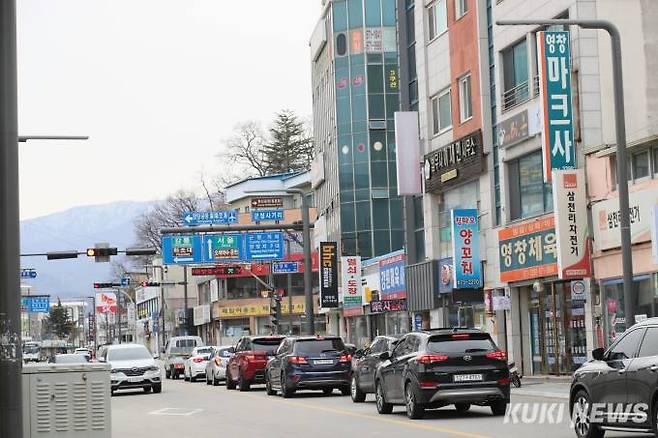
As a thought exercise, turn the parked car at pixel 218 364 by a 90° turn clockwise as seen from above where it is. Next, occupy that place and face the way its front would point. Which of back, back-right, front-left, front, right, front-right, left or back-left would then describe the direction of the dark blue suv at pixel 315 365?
back-right

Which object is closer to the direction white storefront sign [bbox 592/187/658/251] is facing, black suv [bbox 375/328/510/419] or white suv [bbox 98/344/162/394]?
the black suv

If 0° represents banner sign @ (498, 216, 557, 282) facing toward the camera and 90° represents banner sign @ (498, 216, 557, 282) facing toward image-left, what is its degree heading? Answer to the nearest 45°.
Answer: approximately 45°

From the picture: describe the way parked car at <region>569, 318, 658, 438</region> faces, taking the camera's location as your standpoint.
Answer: facing away from the viewer and to the left of the viewer

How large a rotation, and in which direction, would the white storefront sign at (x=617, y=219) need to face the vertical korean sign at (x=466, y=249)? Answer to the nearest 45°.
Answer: approximately 90° to its right

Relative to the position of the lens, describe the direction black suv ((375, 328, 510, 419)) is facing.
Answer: facing away from the viewer and to the left of the viewer

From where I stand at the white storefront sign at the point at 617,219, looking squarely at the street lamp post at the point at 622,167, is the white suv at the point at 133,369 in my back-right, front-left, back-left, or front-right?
back-right
